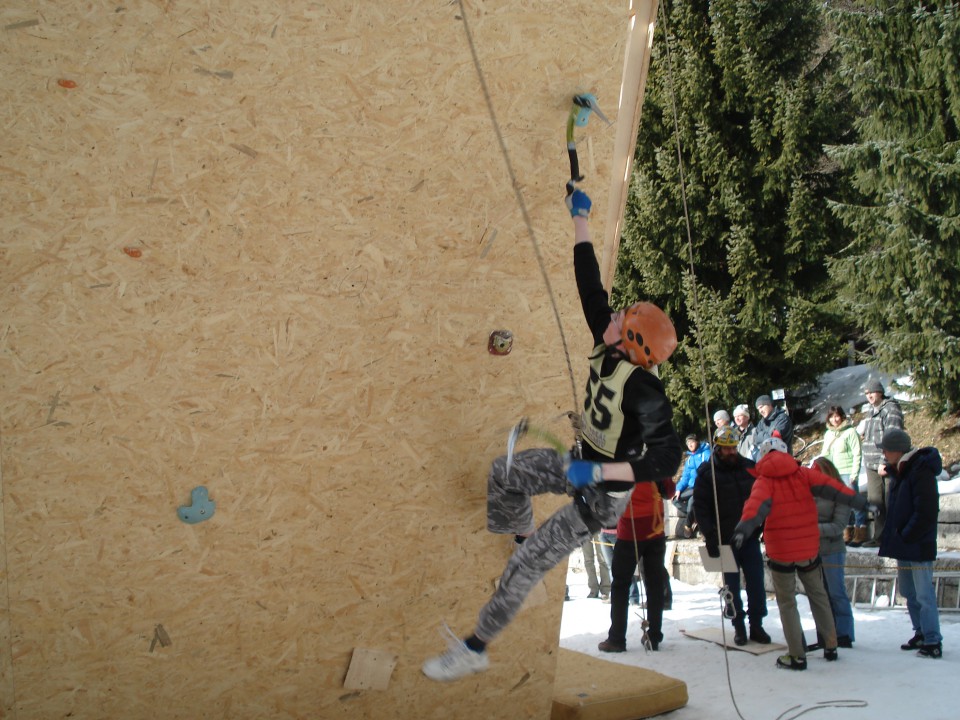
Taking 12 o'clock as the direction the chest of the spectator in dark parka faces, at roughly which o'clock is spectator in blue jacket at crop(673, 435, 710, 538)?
The spectator in blue jacket is roughly at 2 o'clock from the spectator in dark parka.

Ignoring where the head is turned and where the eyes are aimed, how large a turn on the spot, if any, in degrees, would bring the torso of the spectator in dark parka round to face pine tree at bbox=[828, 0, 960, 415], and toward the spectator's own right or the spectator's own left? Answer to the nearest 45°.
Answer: approximately 90° to the spectator's own right

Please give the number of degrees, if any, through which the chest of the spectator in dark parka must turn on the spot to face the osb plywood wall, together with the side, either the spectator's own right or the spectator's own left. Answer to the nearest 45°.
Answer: approximately 45° to the spectator's own left

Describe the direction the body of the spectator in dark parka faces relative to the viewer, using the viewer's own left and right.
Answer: facing to the left of the viewer

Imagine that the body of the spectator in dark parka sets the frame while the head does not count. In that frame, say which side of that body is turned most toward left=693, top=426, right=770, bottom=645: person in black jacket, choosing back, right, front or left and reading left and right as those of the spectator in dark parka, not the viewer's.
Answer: front

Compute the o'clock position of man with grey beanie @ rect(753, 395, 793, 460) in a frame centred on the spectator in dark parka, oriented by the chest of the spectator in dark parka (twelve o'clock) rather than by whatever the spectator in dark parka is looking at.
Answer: The man with grey beanie is roughly at 2 o'clock from the spectator in dark parka.

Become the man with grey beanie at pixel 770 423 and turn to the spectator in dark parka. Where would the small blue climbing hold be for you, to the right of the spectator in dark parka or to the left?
right

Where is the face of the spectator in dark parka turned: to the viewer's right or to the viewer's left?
to the viewer's left

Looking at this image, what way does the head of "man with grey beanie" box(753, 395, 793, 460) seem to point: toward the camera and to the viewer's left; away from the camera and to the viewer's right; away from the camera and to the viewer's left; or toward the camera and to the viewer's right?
toward the camera and to the viewer's left

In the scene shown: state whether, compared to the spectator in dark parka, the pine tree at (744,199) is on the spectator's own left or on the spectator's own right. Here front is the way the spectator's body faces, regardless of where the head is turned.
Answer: on the spectator's own right

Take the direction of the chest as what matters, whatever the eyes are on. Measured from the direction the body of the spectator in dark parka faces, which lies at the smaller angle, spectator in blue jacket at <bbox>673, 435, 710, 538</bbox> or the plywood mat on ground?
the plywood mat on ground

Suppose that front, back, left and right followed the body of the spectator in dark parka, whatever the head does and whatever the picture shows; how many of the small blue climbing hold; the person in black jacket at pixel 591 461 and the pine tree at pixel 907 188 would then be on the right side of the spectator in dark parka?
1
